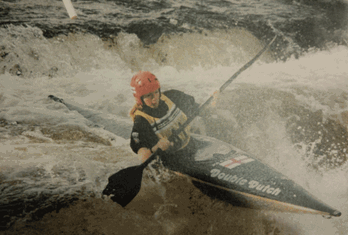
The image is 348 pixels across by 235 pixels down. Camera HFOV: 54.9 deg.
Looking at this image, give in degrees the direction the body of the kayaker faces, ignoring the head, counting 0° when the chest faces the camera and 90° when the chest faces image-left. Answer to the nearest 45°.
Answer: approximately 315°
